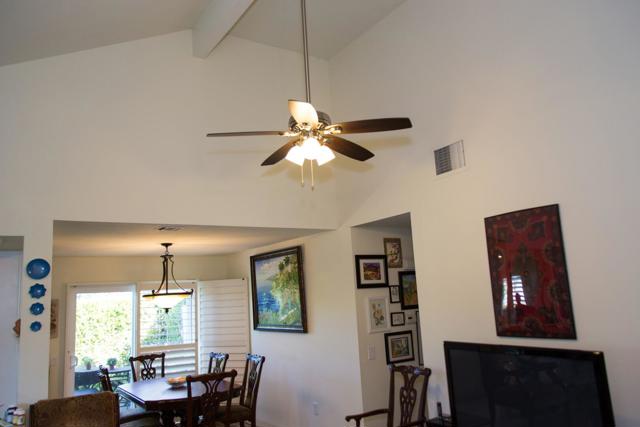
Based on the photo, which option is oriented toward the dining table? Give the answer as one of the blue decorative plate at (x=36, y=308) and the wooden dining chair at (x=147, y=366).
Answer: the wooden dining chair

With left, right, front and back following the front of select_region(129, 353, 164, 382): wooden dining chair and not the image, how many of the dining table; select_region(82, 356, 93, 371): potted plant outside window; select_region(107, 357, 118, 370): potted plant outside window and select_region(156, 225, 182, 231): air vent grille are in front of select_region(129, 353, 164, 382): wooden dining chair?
2

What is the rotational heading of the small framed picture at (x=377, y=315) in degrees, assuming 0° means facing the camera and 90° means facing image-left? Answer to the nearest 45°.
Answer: approximately 0°

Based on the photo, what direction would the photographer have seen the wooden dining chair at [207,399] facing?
facing away from the viewer and to the left of the viewer

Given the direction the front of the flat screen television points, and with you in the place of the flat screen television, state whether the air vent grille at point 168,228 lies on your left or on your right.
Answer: on your right

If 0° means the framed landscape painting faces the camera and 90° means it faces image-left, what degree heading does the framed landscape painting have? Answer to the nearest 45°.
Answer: approximately 45°
